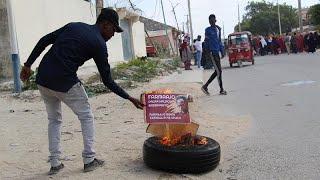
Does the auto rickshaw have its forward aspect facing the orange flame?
yes

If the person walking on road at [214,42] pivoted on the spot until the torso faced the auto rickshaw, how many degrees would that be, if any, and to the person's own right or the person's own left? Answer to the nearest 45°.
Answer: approximately 135° to the person's own left

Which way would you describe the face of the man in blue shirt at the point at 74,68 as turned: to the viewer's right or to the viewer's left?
to the viewer's right

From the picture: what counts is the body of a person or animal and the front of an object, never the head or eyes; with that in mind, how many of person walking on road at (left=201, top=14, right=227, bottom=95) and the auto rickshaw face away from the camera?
0

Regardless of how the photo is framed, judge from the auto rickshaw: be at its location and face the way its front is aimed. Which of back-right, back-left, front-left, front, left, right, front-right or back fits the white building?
front-right

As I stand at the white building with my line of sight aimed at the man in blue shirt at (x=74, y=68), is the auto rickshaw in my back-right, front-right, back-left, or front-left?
back-left

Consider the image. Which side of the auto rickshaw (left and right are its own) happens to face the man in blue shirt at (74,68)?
front

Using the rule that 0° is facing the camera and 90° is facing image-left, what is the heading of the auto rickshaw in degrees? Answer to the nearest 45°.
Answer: approximately 0°

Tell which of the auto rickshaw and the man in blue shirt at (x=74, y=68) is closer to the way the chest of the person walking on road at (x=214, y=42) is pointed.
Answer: the man in blue shirt

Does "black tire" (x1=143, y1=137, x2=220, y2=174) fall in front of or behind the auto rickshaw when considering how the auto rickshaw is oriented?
in front

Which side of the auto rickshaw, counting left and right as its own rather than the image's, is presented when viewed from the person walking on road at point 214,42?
front
